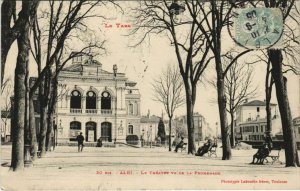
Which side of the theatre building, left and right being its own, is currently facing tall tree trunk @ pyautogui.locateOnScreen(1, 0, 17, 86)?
front

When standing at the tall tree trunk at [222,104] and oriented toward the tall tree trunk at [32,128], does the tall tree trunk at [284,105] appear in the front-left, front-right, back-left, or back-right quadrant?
back-left

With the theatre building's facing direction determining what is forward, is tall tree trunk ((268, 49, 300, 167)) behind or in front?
in front

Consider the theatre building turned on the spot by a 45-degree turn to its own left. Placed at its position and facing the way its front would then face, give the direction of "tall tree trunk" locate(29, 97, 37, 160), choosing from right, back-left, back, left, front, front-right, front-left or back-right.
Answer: front-right

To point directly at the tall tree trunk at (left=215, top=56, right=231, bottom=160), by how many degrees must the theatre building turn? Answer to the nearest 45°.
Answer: approximately 45° to its left

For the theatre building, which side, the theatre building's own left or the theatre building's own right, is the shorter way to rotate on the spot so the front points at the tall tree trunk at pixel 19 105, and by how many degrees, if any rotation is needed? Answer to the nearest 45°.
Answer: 0° — it already faces it

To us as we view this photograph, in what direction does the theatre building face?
facing the viewer
